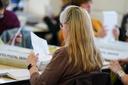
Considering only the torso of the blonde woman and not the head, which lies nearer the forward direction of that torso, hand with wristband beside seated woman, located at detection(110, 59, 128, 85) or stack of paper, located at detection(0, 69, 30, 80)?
the stack of paper

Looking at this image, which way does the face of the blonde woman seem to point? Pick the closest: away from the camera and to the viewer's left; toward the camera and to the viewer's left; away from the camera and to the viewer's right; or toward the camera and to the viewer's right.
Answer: away from the camera and to the viewer's left

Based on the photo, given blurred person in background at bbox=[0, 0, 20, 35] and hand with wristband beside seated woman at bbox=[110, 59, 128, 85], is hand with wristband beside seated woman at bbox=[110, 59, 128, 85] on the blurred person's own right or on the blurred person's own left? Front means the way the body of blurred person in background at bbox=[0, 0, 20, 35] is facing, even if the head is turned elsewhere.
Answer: on the blurred person's own left

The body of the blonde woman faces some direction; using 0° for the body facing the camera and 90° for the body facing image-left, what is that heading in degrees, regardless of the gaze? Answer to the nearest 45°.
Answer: approximately 135°
